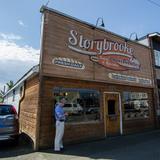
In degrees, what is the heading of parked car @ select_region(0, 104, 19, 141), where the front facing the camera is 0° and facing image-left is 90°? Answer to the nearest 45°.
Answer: approximately 180°

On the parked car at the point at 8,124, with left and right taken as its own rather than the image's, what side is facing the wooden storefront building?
right

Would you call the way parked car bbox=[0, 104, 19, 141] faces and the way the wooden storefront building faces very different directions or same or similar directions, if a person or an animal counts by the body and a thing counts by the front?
very different directions

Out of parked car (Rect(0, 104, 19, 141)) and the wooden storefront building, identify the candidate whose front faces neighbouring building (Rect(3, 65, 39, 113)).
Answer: the parked car

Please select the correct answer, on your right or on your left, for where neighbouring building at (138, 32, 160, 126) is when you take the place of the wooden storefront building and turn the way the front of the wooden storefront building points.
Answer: on your left

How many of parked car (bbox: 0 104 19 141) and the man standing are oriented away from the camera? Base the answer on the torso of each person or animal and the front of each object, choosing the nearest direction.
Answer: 1

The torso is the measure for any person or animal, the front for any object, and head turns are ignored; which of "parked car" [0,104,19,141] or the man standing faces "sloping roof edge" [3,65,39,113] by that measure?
the parked car

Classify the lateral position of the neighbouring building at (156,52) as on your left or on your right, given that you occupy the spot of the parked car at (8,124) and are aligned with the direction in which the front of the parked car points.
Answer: on your right

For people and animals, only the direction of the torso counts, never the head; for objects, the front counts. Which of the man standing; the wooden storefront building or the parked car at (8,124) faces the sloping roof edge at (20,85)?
the parked car

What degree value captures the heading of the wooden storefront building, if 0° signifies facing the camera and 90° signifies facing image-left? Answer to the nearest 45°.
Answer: approximately 315°

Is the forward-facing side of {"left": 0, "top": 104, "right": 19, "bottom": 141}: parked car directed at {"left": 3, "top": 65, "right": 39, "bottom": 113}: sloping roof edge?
yes

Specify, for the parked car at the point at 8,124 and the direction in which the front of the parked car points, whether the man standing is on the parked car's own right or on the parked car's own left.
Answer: on the parked car's own right
